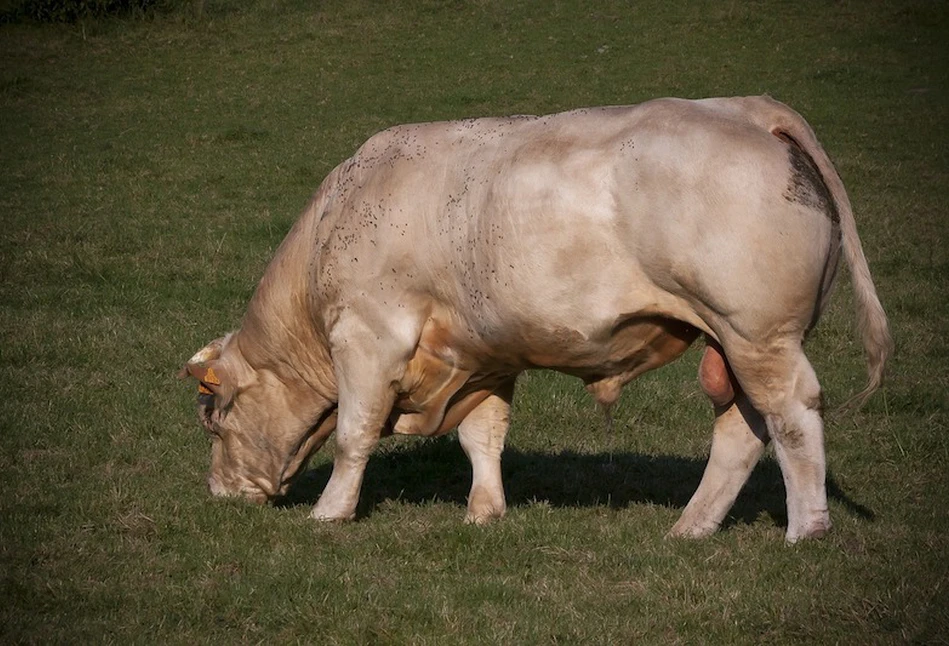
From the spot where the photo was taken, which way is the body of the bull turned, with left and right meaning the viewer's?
facing to the left of the viewer
